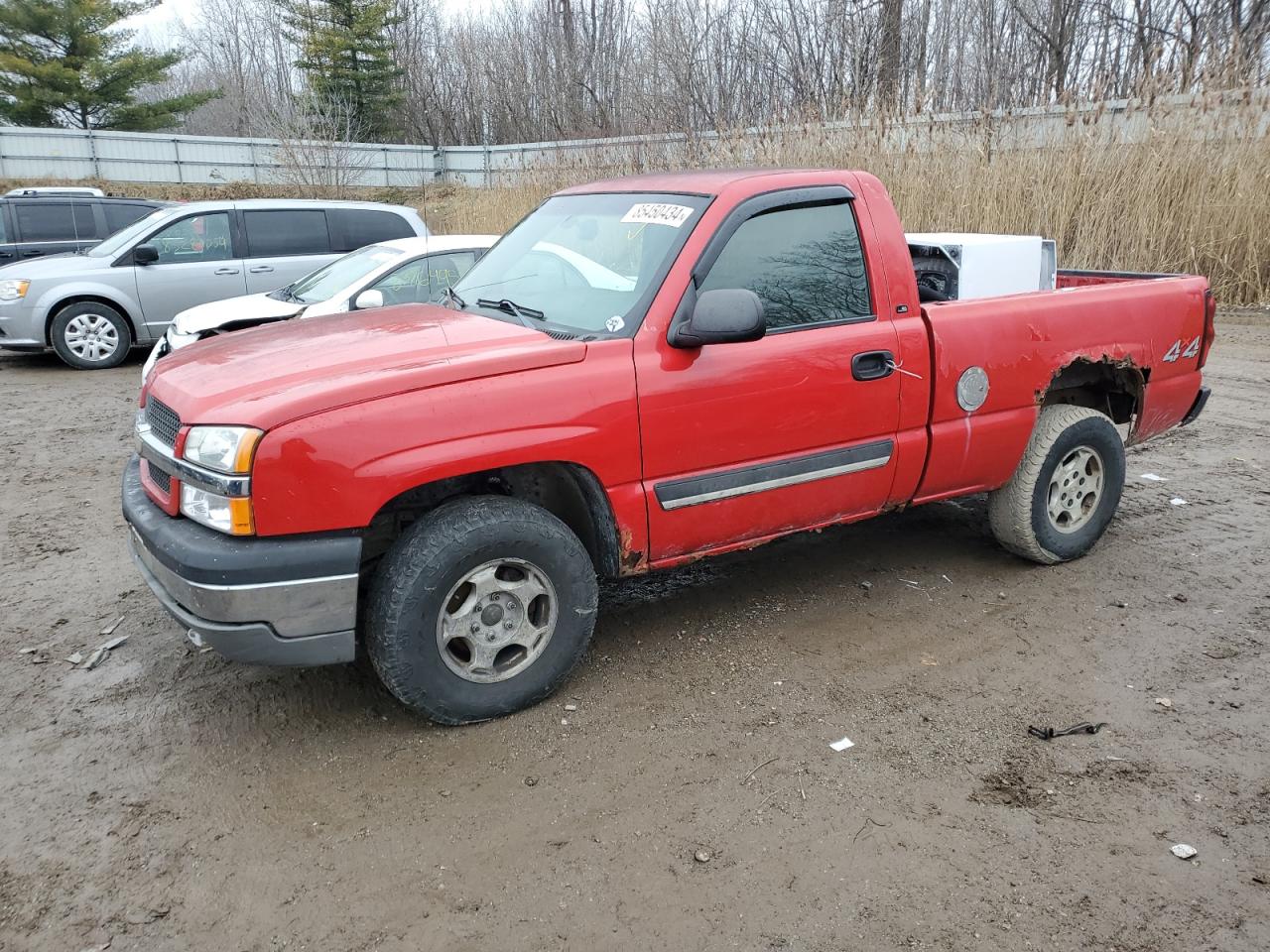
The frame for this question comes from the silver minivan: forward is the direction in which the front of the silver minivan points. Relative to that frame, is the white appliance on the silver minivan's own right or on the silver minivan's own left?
on the silver minivan's own left

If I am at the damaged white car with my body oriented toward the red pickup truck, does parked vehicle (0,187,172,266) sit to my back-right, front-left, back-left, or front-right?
back-right

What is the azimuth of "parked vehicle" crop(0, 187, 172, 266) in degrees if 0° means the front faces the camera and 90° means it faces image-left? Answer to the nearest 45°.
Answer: approximately 90°

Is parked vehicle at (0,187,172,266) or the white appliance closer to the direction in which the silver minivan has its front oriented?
the parked vehicle

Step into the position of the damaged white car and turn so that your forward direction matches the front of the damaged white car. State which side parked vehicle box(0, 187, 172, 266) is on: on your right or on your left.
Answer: on your right

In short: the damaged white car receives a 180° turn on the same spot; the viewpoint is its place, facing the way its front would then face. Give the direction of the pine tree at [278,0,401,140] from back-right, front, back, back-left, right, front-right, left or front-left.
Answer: front-left

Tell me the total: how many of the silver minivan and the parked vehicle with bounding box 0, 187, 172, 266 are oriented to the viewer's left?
2

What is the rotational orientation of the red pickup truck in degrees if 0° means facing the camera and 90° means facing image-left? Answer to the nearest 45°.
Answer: approximately 45°

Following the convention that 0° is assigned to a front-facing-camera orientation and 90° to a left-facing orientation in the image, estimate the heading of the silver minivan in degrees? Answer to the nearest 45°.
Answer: approximately 90°

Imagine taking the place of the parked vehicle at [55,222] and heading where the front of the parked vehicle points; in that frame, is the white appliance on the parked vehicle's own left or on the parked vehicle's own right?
on the parked vehicle's own left
